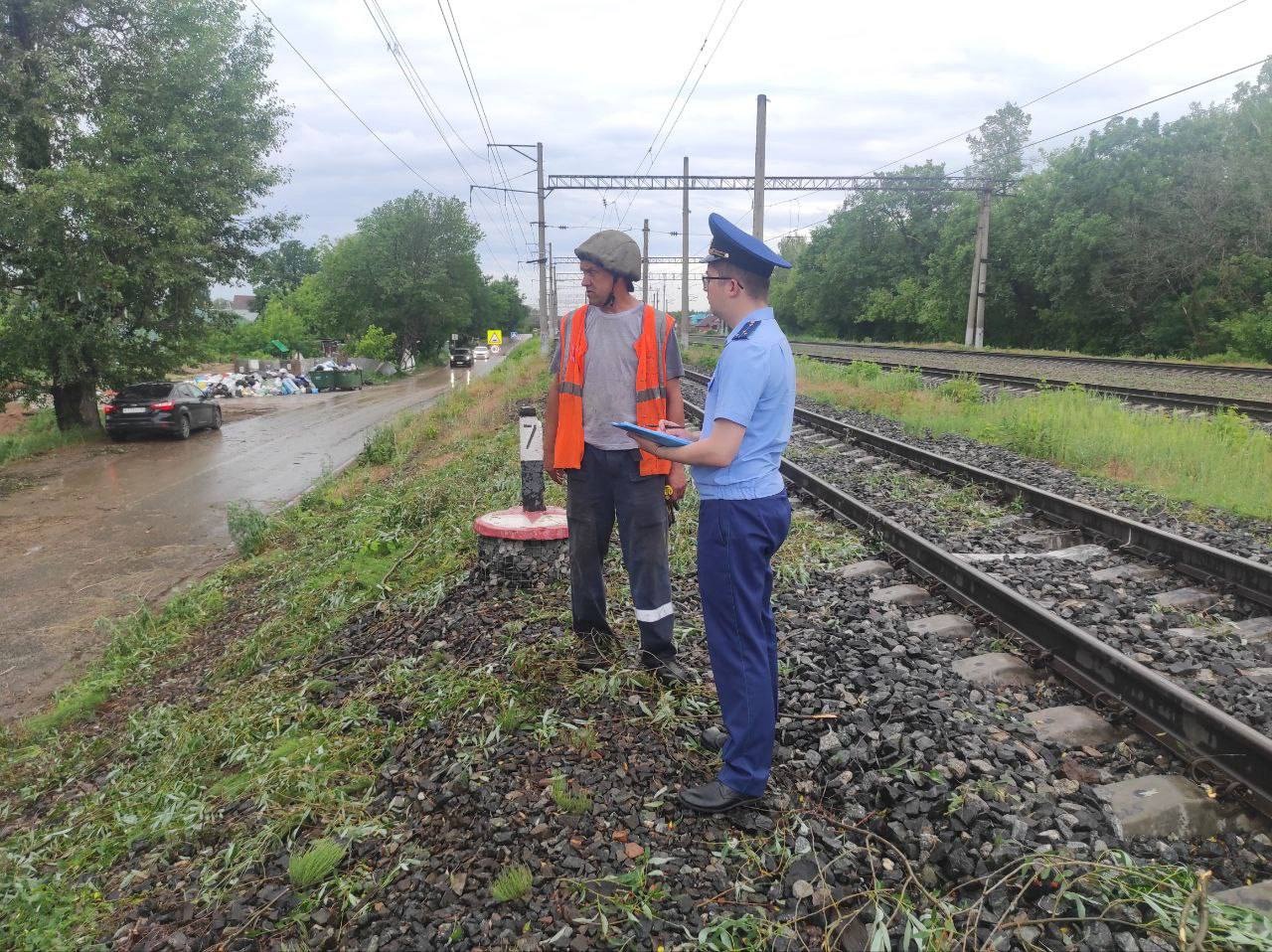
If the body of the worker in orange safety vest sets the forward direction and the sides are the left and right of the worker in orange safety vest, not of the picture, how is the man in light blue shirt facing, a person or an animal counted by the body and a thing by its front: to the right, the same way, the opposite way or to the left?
to the right

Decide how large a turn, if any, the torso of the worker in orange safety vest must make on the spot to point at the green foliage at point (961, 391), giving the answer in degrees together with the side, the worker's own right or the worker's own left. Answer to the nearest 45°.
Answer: approximately 135° to the worker's own left

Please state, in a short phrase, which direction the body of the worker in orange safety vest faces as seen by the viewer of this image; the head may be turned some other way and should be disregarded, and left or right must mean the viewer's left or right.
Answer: facing the viewer

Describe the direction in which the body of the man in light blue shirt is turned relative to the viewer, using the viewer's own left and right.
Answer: facing to the left of the viewer

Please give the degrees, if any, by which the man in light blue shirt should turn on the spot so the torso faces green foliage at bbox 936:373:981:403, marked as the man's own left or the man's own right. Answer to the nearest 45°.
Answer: approximately 90° to the man's own right

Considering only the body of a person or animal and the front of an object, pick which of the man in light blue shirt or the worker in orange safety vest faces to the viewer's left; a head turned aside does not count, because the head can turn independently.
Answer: the man in light blue shirt
